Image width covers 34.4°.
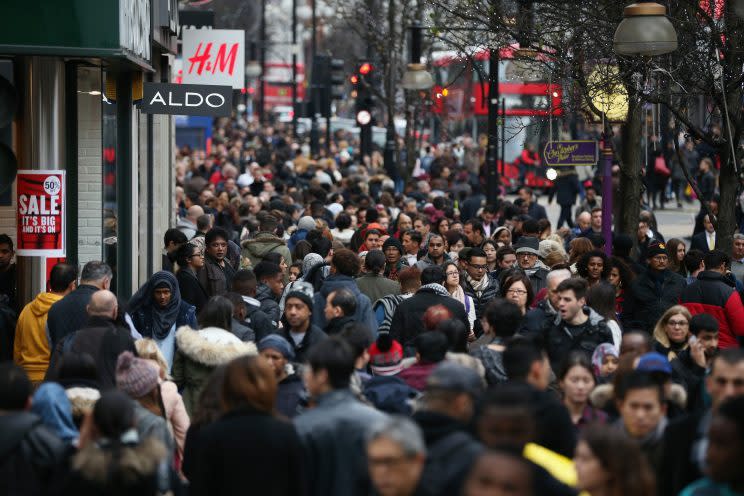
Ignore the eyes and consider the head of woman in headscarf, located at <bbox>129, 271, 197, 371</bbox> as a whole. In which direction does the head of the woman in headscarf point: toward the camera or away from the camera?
toward the camera

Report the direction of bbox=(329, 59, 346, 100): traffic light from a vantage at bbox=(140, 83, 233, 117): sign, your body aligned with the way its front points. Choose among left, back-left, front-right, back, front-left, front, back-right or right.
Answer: back

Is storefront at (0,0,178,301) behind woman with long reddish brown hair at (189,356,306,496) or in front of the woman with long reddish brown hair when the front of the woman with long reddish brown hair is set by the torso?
in front

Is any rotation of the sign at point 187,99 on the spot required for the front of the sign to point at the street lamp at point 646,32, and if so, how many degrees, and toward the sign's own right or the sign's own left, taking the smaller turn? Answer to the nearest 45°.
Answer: approximately 45° to the sign's own left

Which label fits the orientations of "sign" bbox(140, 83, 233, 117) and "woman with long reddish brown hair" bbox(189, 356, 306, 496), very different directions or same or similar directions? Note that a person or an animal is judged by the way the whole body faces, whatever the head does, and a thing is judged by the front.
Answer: very different directions

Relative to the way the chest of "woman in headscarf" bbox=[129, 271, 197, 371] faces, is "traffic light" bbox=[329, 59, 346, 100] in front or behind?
behind

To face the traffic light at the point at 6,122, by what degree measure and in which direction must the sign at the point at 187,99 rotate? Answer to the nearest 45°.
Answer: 0° — it already faces it

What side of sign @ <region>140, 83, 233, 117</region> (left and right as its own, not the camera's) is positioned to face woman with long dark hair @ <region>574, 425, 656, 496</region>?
front

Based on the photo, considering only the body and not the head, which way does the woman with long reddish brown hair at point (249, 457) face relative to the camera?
away from the camera

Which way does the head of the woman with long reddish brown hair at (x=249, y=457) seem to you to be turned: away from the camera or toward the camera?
away from the camera

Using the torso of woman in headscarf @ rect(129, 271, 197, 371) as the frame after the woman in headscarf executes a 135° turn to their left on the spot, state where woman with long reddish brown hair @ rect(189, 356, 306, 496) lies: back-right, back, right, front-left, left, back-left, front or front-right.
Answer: back-right

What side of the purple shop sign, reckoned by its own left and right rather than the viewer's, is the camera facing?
front

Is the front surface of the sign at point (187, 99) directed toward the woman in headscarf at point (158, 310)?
yes
